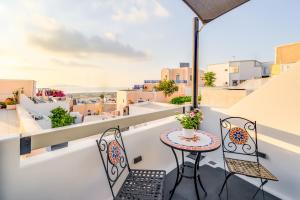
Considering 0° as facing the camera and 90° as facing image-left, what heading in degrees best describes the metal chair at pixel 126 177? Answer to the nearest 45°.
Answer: approximately 270°

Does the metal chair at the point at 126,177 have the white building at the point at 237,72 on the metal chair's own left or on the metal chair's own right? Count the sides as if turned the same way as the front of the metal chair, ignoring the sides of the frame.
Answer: on the metal chair's own left

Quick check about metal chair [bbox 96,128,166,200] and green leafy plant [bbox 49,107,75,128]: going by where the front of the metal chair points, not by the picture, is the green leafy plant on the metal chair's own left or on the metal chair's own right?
on the metal chair's own left
